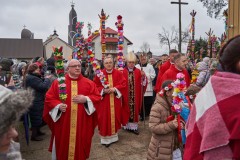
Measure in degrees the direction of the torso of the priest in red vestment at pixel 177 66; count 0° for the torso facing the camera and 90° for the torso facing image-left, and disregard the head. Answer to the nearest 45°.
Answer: approximately 315°

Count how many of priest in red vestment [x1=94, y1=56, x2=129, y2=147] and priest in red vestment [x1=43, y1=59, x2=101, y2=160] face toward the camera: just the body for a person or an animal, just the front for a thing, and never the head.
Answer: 2

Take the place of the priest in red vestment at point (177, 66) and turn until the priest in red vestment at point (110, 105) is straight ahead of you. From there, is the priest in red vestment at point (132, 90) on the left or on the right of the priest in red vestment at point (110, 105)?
right

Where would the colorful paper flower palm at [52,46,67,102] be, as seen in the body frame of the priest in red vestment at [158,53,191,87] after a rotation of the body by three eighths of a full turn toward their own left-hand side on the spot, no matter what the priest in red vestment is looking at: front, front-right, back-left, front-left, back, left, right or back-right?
back-left

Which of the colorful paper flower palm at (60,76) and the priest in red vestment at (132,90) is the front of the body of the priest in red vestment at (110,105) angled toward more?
the colorful paper flower palm

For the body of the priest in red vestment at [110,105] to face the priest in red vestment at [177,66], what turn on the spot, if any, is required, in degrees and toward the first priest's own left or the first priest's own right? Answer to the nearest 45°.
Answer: approximately 90° to the first priest's own left

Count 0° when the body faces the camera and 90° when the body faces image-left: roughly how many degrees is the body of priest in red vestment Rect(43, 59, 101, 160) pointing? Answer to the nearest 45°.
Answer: approximately 0°

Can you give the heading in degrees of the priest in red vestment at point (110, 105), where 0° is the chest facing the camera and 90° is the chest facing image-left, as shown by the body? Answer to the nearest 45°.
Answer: approximately 0°
